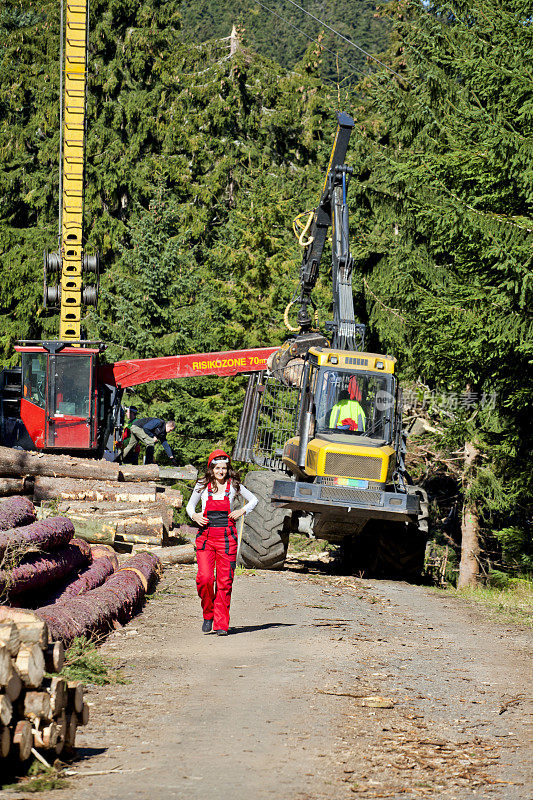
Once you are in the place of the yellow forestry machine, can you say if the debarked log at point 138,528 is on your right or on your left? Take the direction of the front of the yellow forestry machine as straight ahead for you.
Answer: on your right

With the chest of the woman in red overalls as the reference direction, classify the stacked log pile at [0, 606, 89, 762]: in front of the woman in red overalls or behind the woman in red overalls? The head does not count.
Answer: in front

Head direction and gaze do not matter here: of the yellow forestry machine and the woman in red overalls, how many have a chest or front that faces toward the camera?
2

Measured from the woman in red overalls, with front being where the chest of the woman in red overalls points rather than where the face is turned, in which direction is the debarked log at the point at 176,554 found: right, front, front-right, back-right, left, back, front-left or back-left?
back

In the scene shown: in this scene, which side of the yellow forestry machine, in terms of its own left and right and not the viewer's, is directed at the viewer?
front

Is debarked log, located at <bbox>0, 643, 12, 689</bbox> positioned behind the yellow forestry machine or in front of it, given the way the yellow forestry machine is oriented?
in front

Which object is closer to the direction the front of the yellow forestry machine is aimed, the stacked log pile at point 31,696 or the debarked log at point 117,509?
the stacked log pile

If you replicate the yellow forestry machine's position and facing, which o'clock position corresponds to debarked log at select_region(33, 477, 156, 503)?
The debarked log is roughly at 4 o'clock from the yellow forestry machine.

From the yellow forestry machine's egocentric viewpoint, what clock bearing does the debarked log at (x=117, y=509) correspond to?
The debarked log is roughly at 4 o'clock from the yellow forestry machine.

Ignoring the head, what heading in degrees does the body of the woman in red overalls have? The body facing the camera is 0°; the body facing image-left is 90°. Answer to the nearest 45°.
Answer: approximately 0°

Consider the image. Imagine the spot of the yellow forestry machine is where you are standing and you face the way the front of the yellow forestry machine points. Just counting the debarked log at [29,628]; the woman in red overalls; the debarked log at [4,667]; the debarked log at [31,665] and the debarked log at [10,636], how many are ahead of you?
5

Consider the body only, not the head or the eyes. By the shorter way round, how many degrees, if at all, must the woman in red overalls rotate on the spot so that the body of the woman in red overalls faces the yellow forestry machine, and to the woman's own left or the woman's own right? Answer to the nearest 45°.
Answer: approximately 180°
